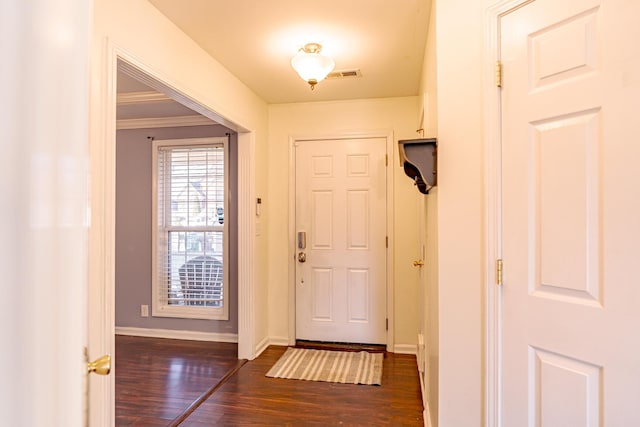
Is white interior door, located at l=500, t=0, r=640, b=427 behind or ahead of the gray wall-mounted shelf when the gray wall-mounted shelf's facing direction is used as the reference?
behind

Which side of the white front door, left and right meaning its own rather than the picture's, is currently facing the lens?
front

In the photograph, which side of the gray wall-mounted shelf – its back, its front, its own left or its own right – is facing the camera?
left

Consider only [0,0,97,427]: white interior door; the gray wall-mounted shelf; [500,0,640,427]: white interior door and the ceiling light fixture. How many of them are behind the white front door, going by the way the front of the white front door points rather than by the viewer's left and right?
0

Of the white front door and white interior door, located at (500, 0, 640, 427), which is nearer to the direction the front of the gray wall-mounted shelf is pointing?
the white front door

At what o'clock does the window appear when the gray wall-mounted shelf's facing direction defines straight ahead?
The window is roughly at 1 o'clock from the gray wall-mounted shelf.

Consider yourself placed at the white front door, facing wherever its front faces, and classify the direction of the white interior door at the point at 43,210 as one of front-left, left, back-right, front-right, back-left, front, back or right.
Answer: front

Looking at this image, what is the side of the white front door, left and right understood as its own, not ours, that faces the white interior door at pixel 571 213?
front

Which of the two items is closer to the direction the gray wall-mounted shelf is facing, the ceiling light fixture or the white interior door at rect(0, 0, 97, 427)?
the ceiling light fixture

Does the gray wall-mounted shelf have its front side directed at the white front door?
no

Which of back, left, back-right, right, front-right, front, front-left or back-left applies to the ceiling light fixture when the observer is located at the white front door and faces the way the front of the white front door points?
front

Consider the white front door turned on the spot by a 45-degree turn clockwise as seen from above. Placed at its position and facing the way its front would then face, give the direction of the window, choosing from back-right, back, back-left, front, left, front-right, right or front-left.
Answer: front-right

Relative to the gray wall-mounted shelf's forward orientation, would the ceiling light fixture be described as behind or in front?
in front

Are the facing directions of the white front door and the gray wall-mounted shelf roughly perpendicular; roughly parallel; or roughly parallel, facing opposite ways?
roughly perpendicular

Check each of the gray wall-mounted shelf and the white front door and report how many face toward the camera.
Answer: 1
